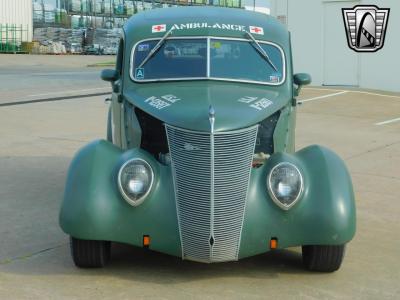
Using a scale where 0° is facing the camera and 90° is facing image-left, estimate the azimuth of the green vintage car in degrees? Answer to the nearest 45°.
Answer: approximately 0°
